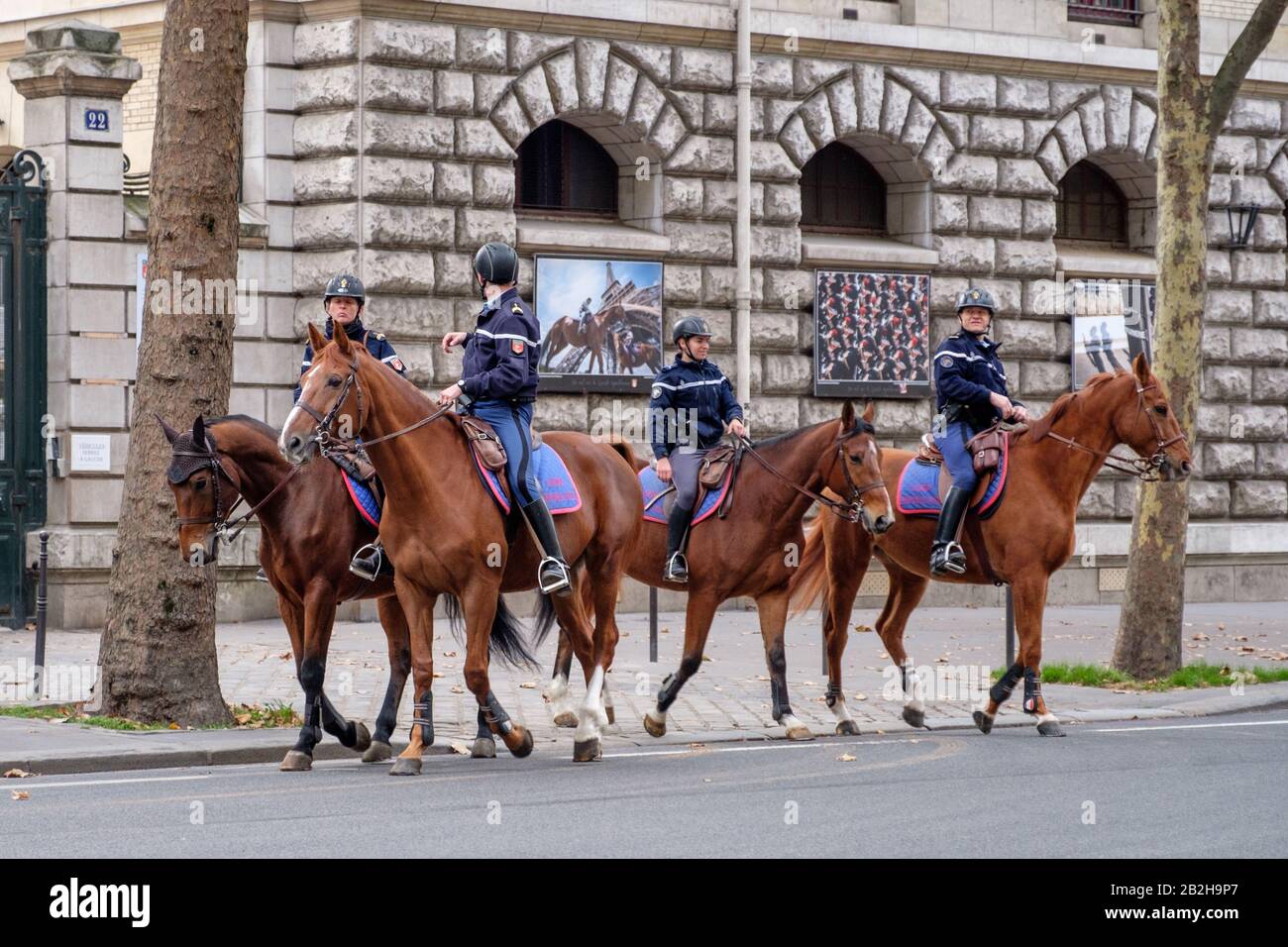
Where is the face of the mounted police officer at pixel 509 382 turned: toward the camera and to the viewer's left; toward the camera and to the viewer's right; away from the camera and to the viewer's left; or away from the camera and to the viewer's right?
away from the camera and to the viewer's left

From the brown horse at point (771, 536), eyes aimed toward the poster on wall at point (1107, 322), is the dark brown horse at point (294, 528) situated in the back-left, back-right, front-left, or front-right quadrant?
back-left

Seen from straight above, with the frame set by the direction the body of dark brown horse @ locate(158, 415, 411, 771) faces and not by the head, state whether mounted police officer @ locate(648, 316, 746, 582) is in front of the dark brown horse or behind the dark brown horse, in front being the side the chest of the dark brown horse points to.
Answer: behind

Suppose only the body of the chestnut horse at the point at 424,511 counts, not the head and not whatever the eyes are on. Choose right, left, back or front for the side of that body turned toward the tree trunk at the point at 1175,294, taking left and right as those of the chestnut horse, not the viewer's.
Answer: back

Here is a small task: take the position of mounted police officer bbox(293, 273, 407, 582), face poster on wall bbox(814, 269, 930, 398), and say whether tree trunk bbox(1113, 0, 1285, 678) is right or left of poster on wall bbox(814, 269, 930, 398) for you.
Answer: right

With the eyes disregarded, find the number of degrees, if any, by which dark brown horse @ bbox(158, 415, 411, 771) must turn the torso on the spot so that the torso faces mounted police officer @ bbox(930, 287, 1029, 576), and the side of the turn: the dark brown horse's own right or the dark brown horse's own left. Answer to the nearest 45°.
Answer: approximately 135° to the dark brown horse's own left
